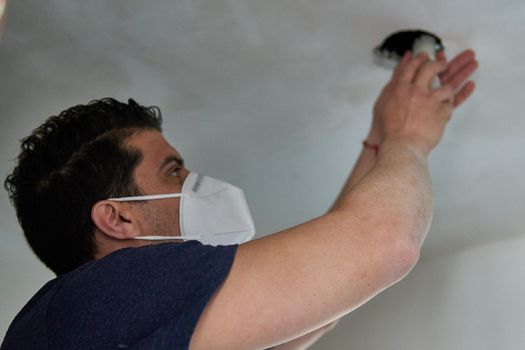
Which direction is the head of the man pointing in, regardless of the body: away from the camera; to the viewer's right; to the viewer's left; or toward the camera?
to the viewer's right

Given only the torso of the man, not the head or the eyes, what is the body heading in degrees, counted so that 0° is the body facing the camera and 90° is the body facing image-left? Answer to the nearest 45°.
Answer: approximately 270°
